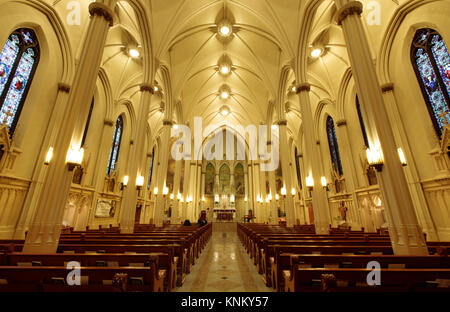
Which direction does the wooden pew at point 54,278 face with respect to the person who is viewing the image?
facing away from the viewer

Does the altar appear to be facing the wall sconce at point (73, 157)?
yes

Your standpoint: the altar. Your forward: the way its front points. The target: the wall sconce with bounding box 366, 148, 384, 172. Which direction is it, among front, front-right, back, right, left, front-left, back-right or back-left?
front

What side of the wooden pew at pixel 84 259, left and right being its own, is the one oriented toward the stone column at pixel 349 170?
right

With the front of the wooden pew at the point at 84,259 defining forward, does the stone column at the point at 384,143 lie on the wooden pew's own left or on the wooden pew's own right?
on the wooden pew's own right

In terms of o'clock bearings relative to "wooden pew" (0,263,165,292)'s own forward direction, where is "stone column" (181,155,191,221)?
The stone column is roughly at 1 o'clock from the wooden pew.

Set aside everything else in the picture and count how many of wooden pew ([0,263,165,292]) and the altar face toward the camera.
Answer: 1

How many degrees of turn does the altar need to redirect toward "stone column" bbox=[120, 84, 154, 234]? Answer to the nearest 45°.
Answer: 0° — it already faces it

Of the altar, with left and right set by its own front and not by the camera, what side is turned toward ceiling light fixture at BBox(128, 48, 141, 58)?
front

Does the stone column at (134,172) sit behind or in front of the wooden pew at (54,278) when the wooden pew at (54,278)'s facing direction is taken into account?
in front

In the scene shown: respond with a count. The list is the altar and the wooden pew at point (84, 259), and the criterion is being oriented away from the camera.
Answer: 1

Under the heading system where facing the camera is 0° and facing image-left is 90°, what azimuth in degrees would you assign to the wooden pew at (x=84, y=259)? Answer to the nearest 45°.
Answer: approximately 180°

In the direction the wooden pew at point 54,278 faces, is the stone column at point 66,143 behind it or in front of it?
in front

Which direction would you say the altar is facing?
toward the camera
